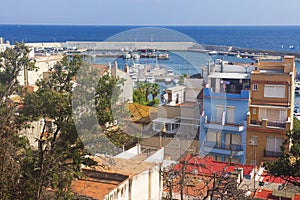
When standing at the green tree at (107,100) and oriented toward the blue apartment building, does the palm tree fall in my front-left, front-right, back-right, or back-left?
front-left

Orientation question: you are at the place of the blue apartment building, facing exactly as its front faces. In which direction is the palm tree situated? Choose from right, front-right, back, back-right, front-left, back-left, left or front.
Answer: back-right

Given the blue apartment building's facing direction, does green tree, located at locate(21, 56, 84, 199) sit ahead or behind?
ahead

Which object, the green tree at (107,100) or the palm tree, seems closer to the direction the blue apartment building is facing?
the green tree

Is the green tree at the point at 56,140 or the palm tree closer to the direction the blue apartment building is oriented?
the green tree

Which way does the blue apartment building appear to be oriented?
toward the camera
